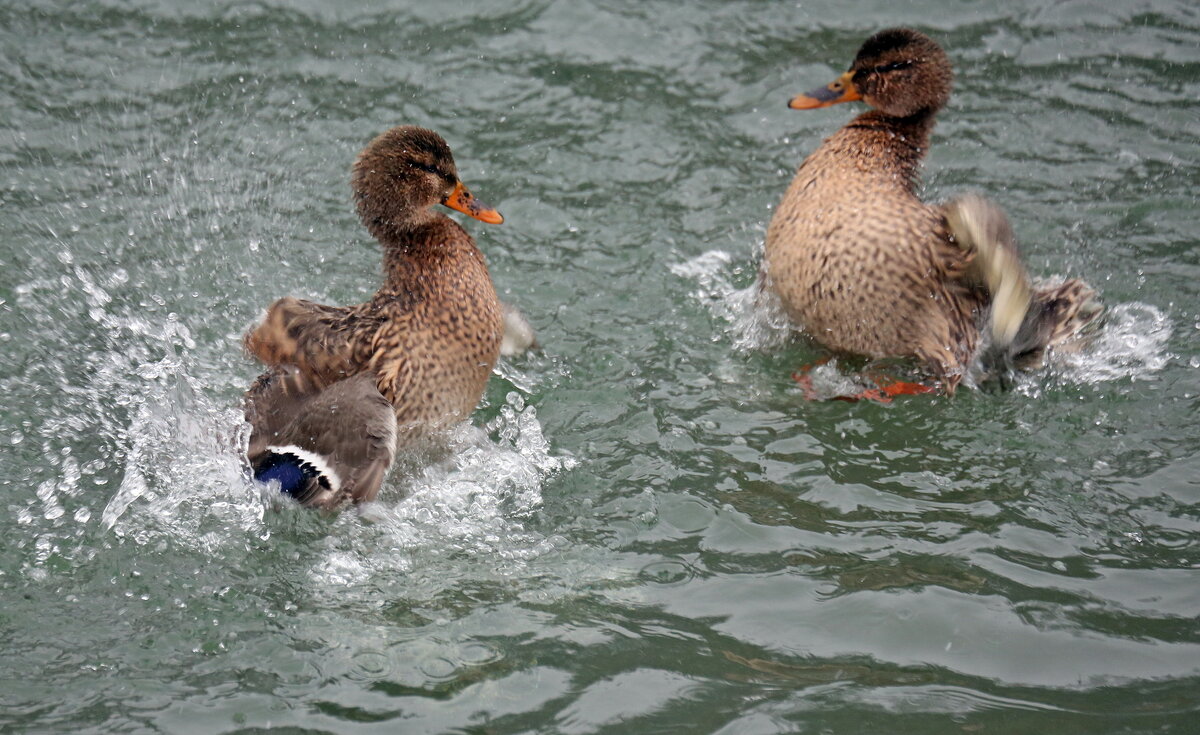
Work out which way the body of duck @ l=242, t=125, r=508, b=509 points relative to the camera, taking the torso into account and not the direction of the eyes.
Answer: to the viewer's right

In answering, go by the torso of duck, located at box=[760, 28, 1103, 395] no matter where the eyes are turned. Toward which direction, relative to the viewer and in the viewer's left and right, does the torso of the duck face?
facing the viewer and to the left of the viewer

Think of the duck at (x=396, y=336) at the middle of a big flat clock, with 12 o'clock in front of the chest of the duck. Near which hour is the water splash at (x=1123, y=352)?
The water splash is roughly at 12 o'clock from the duck.

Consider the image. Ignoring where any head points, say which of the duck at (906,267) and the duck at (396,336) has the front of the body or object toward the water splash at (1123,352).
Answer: the duck at (396,336)

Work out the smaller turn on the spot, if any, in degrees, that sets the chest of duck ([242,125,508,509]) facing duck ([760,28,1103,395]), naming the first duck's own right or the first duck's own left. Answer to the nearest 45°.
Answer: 0° — it already faces it

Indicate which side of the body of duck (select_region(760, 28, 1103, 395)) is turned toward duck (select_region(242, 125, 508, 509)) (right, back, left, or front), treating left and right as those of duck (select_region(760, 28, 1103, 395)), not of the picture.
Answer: front

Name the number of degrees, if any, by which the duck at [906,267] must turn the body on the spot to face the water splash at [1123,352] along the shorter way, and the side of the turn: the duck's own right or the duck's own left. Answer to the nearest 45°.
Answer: approximately 135° to the duck's own left

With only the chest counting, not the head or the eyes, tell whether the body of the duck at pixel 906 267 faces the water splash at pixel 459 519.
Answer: yes
